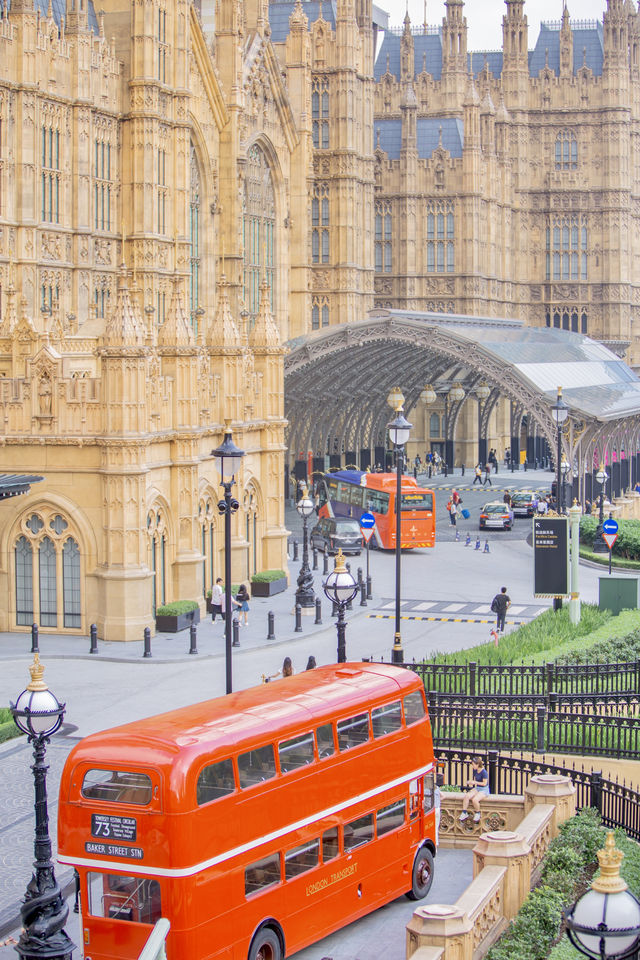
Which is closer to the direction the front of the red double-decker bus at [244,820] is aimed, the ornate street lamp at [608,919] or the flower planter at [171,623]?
the flower planter

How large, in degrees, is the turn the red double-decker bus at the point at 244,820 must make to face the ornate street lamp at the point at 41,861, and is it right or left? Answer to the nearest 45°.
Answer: approximately 135° to its left

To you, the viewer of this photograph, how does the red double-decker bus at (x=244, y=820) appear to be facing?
facing away from the viewer and to the right of the viewer

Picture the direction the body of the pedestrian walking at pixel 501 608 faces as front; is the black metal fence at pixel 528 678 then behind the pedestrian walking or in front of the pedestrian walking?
behind

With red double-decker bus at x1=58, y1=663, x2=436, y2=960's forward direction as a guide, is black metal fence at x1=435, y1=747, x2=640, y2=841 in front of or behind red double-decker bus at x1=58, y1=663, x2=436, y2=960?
in front

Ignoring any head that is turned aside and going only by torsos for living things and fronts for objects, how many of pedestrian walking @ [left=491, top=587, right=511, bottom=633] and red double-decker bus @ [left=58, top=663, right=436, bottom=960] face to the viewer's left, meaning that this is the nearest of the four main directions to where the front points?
0
